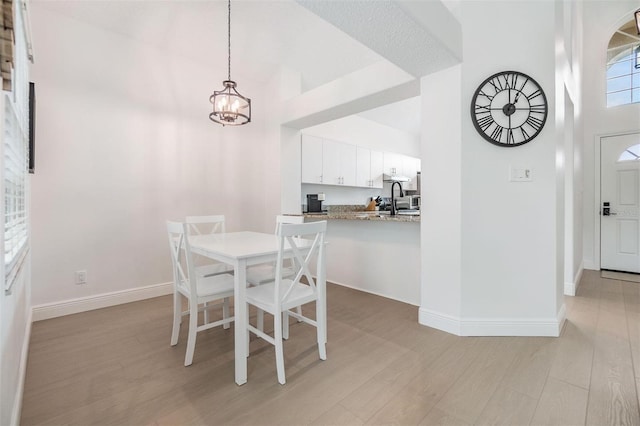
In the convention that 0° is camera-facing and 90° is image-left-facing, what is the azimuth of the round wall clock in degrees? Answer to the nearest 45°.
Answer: approximately 0°

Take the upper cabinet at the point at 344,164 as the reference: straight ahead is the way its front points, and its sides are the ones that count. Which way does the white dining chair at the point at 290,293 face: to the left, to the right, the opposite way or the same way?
the opposite way

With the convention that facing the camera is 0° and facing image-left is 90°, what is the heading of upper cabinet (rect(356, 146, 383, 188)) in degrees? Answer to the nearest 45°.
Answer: approximately 315°

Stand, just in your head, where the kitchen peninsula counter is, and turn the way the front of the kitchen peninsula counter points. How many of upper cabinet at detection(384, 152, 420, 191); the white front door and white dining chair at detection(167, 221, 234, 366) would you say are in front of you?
1

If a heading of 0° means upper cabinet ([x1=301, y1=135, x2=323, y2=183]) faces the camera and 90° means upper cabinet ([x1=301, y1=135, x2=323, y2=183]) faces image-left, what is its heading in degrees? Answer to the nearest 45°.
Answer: approximately 315°

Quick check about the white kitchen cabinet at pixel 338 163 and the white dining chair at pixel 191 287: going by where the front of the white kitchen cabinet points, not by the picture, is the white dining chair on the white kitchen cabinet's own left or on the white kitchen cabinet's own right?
on the white kitchen cabinet's own right

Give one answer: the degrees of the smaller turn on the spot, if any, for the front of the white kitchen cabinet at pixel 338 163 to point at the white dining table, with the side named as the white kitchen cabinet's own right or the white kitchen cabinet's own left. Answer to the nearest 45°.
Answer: approximately 45° to the white kitchen cabinet's own right

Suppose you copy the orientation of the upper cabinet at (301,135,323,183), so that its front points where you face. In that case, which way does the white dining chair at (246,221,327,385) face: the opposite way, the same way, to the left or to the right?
the opposite way

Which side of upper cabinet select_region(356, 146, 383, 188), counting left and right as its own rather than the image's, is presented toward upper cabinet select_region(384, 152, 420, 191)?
left
